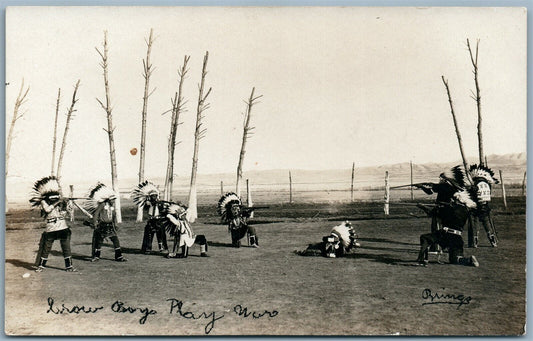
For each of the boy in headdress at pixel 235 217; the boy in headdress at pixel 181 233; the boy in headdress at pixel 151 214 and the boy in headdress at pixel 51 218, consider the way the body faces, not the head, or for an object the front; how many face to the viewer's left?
0

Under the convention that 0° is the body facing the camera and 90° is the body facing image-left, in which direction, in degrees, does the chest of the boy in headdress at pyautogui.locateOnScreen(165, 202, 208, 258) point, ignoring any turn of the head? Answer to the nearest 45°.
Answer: approximately 270°

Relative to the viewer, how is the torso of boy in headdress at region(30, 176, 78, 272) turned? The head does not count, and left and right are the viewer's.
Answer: facing the viewer and to the right of the viewer

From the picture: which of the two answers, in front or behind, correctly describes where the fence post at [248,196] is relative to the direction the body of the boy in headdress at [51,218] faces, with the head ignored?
in front

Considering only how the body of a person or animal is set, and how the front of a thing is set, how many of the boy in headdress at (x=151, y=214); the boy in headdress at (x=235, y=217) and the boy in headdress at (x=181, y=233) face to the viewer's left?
0

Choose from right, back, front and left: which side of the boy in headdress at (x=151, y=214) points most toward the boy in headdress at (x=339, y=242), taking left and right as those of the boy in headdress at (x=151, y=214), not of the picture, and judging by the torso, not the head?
front

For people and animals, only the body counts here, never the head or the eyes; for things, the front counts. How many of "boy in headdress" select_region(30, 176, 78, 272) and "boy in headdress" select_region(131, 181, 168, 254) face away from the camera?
0

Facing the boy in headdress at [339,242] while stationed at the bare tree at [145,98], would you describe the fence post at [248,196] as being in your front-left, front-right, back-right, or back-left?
front-left

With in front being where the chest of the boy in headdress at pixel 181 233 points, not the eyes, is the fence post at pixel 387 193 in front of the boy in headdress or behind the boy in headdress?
in front
